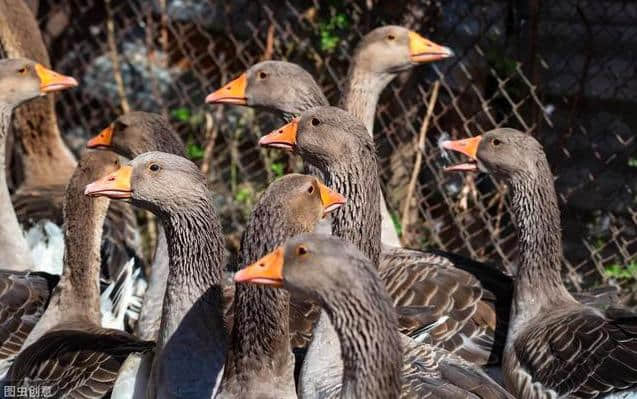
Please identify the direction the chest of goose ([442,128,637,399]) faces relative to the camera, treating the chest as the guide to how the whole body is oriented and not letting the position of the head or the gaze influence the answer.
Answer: to the viewer's left

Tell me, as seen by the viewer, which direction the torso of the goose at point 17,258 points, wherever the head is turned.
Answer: to the viewer's right

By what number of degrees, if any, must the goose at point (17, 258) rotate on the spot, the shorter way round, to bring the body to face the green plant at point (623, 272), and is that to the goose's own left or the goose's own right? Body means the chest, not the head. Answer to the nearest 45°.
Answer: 0° — it already faces it

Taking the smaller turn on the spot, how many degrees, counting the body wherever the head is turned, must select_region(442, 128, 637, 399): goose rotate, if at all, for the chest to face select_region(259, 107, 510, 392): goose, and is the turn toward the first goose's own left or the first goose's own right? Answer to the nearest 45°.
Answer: approximately 45° to the first goose's own left

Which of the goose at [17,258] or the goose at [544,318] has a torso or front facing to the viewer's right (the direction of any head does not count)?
the goose at [17,258]

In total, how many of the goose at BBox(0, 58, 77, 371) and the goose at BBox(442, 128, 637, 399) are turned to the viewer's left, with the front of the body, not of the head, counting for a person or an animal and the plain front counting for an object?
1

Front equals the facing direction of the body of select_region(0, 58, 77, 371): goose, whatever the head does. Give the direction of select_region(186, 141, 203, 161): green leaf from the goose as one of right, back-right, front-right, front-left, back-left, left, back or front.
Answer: front-left

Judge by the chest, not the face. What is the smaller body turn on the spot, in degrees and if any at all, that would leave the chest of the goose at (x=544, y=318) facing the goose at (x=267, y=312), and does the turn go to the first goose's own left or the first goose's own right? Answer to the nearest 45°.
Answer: approximately 45° to the first goose's own left
